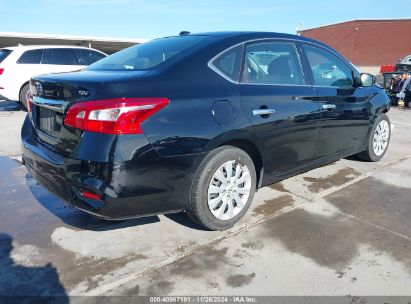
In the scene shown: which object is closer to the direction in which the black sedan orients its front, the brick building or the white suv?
the brick building

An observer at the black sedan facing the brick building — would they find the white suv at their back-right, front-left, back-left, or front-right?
front-left

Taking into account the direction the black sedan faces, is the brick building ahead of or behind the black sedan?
ahead

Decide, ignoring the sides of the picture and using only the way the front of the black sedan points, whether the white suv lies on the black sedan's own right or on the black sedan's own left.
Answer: on the black sedan's own left

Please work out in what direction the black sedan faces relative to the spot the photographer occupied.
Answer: facing away from the viewer and to the right of the viewer
